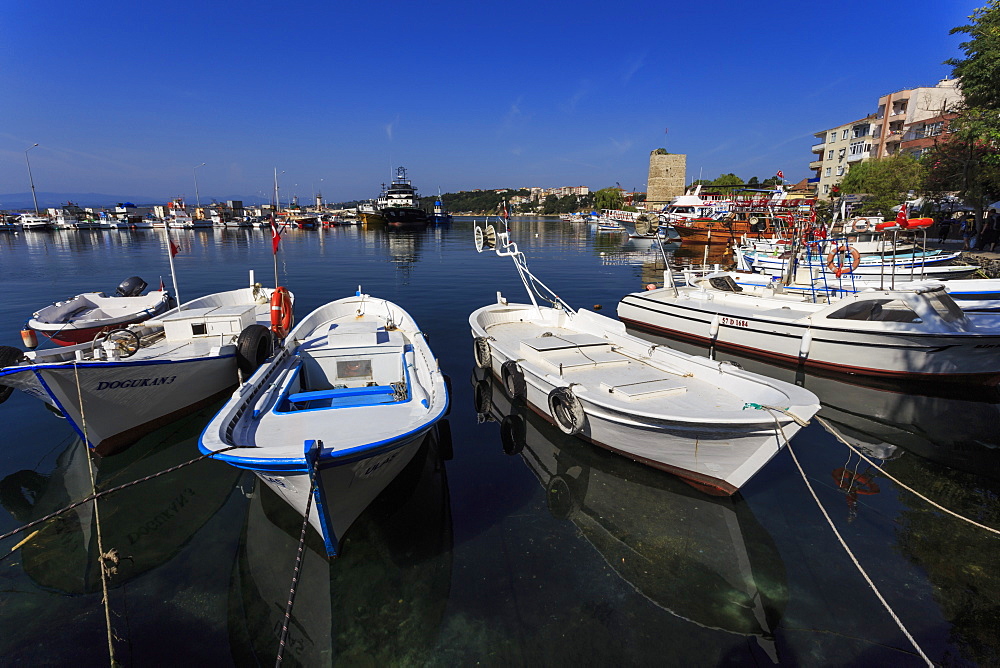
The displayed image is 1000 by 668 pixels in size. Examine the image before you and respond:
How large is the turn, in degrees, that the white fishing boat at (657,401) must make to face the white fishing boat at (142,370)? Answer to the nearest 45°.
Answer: approximately 135° to its right

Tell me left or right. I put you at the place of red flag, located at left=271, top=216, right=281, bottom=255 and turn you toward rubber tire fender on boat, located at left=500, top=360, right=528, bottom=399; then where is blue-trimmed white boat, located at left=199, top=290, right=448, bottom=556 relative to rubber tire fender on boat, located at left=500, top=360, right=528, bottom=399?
right

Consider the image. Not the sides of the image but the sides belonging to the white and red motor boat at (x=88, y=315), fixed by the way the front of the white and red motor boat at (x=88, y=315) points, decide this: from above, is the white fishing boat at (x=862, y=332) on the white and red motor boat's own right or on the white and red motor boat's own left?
on the white and red motor boat's own left

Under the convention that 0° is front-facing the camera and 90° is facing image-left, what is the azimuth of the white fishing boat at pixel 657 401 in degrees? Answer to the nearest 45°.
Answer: approximately 315°

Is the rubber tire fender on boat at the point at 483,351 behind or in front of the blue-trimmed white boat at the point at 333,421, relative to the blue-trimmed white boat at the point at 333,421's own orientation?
behind

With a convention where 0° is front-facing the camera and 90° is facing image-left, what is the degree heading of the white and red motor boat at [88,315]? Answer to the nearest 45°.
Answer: approximately 45°

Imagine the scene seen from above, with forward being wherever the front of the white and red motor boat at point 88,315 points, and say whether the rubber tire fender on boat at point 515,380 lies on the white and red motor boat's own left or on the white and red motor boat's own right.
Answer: on the white and red motor boat's own left

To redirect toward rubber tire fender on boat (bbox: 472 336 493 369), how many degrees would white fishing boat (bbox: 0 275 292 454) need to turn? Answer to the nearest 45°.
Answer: approximately 135° to its left

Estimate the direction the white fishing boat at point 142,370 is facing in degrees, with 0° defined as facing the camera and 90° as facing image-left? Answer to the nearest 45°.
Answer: approximately 45°

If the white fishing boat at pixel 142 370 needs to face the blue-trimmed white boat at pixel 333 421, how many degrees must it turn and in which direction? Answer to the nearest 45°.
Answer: approximately 90° to its left
